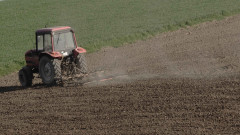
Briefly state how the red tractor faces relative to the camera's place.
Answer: facing away from the viewer and to the left of the viewer
